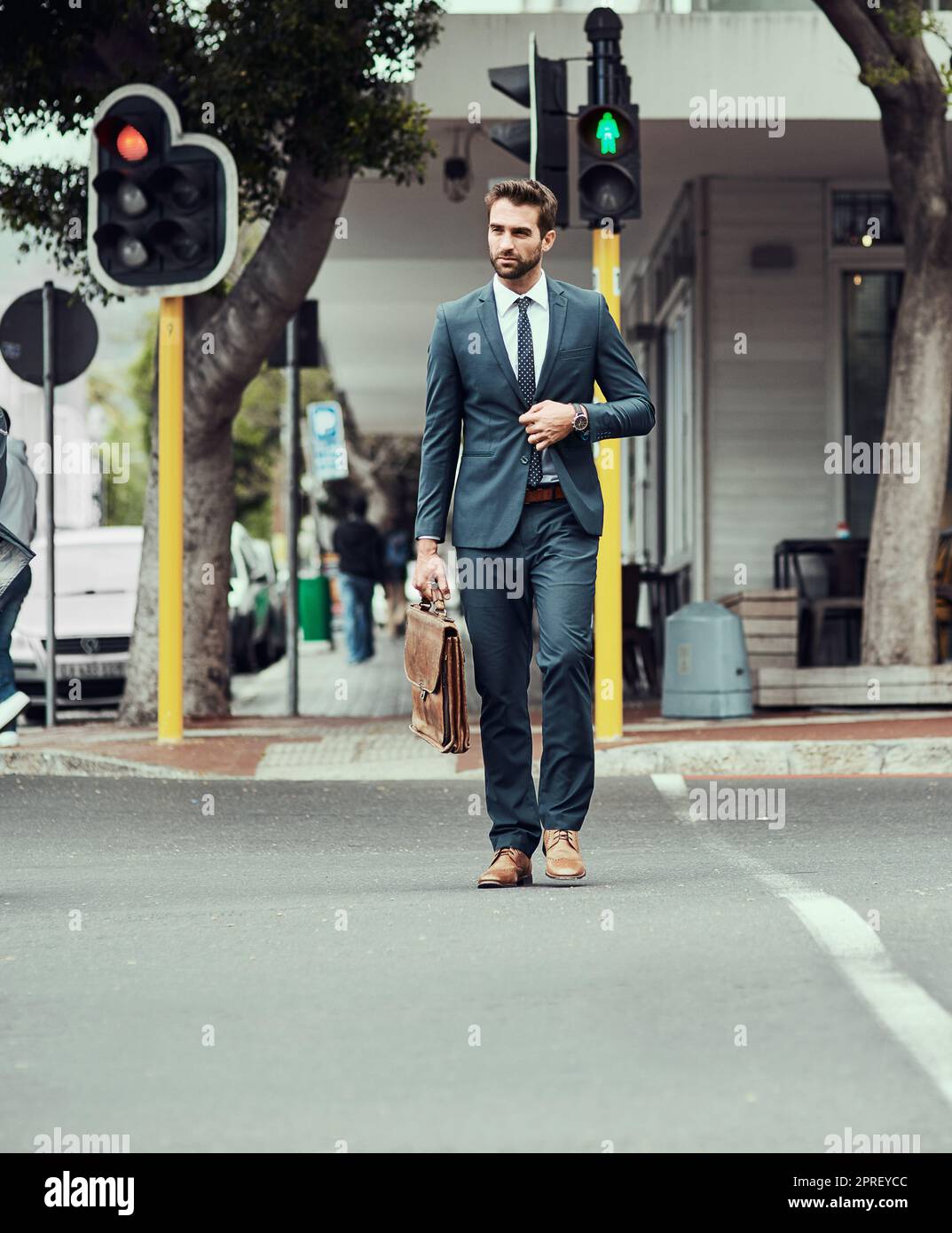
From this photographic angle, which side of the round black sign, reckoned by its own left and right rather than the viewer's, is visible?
back

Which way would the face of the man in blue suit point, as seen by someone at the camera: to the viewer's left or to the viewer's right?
to the viewer's left

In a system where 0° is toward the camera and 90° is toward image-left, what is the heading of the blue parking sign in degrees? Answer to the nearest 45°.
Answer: approximately 0°

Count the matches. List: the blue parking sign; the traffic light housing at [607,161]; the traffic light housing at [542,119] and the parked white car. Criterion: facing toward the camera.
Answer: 3

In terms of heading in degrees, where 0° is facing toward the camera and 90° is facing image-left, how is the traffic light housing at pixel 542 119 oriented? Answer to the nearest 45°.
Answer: approximately 90°

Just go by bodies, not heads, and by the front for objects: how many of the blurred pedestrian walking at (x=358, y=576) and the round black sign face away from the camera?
2

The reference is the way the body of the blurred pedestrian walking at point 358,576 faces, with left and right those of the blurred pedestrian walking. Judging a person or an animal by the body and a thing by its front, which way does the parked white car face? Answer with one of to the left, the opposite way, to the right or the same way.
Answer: the opposite way
